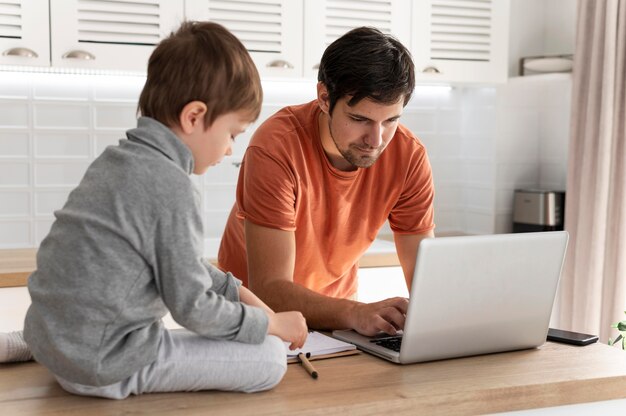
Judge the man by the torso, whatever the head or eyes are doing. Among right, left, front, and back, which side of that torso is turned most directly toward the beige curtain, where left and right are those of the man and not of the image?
left

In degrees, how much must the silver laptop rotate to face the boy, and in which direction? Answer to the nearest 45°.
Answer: approximately 90° to its left

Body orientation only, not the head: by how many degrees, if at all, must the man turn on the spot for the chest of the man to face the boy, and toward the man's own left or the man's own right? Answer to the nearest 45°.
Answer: approximately 45° to the man's own right

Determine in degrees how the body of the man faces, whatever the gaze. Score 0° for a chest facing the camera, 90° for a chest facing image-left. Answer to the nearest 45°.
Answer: approximately 315°

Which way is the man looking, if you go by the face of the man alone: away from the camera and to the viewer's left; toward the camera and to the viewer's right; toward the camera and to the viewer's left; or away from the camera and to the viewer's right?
toward the camera and to the viewer's right

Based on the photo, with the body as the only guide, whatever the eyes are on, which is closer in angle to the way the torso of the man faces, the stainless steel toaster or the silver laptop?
the silver laptop

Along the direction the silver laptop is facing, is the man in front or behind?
in front

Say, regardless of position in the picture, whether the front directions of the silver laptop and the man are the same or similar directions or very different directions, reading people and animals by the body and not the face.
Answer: very different directions

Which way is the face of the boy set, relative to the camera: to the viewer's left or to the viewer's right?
to the viewer's right

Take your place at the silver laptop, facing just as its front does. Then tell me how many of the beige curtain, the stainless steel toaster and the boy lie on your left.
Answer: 1

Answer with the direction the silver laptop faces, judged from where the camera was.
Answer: facing away from the viewer and to the left of the viewer

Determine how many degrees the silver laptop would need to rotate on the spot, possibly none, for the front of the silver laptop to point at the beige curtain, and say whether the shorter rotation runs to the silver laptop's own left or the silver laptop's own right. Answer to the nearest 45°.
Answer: approximately 45° to the silver laptop's own right

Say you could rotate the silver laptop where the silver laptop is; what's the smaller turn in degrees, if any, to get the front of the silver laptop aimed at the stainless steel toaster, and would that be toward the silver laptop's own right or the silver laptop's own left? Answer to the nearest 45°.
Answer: approximately 45° to the silver laptop's own right
